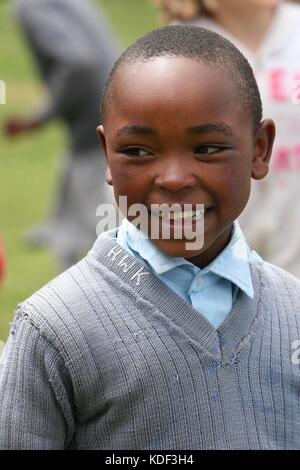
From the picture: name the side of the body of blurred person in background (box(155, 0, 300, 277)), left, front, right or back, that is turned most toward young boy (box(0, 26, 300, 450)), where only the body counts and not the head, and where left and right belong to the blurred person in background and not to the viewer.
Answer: front

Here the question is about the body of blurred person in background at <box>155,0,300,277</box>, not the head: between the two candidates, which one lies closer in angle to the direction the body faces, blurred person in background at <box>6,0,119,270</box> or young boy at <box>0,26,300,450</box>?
the young boy

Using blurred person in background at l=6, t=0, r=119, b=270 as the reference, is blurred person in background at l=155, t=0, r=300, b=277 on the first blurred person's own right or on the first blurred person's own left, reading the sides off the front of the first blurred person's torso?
on the first blurred person's own left

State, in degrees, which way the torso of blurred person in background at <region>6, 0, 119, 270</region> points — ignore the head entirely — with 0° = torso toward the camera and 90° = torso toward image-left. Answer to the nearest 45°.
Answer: approximately 90°

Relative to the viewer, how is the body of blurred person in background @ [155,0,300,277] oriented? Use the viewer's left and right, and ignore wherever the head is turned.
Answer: facing the viewer

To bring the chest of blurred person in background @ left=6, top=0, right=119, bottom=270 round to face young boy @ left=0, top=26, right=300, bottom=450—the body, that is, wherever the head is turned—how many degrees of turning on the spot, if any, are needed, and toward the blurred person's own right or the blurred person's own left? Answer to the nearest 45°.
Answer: approximately 90° to the blurred person's own left
